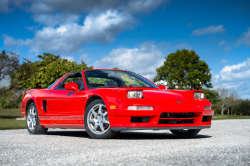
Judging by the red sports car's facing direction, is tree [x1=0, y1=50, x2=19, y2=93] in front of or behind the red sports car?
behind
